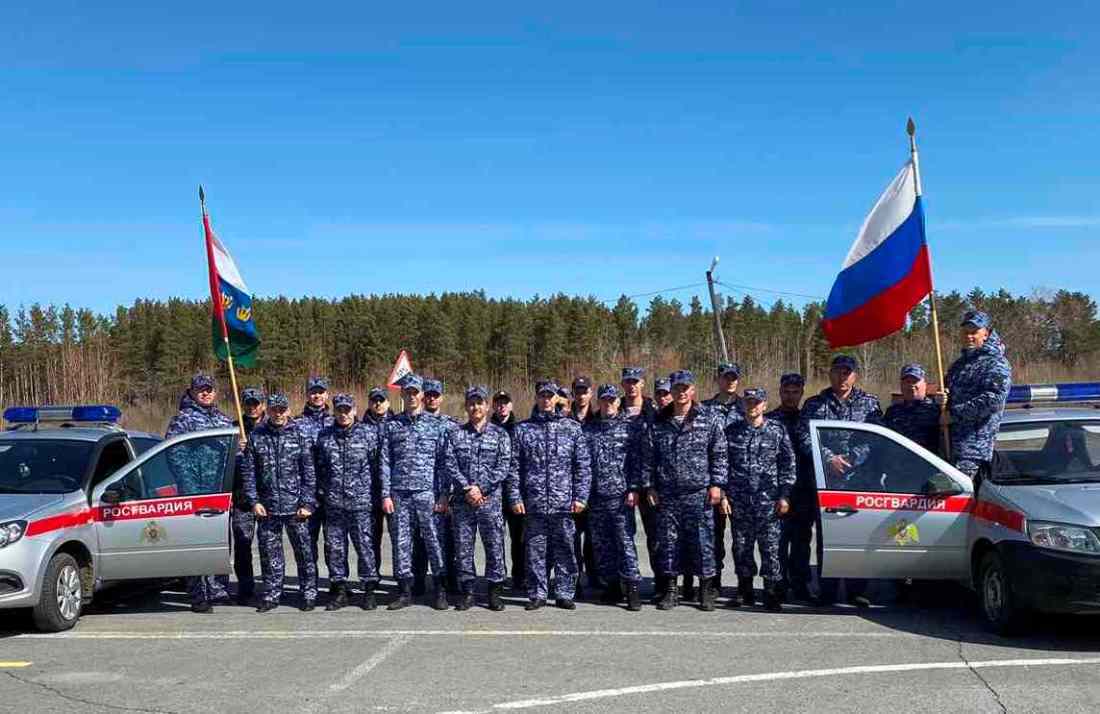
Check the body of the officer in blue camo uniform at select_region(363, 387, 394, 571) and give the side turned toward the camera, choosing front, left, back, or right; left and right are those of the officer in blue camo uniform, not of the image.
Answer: front

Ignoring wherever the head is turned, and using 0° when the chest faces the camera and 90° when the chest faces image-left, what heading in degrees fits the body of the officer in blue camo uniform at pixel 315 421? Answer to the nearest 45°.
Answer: approximately 0°

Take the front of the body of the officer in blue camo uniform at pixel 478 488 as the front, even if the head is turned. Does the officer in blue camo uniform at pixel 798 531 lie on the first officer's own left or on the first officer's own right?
on the first officer's own left

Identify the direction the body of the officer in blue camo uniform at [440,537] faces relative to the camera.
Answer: toward the camera

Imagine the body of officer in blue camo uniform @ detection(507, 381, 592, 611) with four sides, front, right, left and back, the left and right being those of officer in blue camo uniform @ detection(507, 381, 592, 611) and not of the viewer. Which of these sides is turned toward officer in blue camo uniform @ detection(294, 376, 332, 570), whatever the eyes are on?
right

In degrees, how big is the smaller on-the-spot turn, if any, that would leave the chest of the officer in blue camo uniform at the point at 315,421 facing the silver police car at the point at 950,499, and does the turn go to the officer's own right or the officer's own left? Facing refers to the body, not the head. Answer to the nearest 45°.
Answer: approximately 45° to the officer's own left

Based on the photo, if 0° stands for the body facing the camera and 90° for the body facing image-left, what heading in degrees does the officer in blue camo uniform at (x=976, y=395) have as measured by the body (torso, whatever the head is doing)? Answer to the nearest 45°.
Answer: approximately 45°

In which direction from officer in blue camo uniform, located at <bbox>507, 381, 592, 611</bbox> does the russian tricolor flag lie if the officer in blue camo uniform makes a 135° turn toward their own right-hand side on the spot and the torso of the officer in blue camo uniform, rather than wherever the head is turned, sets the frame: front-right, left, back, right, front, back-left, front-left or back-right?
back-right

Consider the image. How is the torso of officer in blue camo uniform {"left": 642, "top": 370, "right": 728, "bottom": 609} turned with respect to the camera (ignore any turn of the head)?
toward the camera

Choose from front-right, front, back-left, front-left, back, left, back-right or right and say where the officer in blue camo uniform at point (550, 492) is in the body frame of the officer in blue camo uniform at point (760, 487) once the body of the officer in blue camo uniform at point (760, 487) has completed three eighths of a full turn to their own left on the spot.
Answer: back-left

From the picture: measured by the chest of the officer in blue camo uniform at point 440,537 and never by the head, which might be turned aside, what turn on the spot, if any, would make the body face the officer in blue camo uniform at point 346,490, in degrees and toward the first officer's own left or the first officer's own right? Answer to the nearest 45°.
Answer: approximately 45° to the first officer's own right

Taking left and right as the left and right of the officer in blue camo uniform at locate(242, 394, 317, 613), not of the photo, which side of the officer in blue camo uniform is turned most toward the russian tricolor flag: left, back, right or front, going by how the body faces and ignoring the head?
left

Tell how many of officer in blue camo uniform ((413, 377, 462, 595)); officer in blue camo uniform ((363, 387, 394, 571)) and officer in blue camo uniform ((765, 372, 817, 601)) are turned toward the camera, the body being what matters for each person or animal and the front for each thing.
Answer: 3
